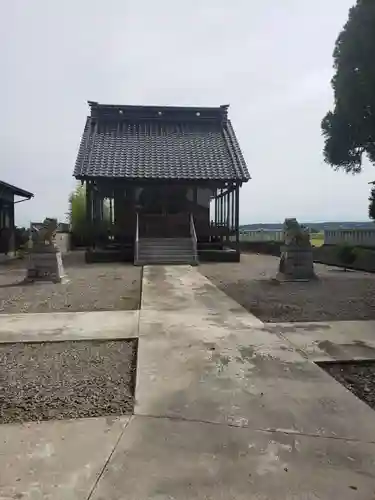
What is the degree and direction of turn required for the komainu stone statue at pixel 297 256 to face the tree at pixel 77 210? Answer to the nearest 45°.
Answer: approximately 45° to its right

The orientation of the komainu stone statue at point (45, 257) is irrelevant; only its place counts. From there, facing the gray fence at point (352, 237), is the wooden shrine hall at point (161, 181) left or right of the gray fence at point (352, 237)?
left

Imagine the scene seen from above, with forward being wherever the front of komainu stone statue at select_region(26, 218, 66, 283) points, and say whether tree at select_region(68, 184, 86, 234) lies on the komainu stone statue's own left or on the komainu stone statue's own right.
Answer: on the komainu stone statue's own left

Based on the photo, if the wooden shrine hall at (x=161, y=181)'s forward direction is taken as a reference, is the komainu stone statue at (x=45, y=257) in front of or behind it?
in front

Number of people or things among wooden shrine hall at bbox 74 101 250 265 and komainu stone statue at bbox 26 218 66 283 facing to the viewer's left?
0

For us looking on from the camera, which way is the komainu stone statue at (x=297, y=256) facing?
facing to the left of the viewer

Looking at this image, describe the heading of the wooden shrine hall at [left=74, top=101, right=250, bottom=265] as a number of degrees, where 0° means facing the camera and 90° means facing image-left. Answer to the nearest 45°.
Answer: approximately 0°
